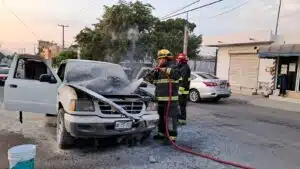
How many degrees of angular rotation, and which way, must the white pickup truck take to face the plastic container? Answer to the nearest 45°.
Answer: approximately 45° to its right

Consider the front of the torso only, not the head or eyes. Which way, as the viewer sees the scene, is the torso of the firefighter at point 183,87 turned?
to the viewer's left

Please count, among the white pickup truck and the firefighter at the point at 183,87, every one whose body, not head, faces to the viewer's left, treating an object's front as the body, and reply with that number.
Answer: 1

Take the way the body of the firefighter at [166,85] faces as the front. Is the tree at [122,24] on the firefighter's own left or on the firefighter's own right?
on the firefighter's own right

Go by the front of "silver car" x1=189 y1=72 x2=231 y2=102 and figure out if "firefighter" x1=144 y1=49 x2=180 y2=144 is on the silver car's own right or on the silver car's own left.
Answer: on the silver car's own left

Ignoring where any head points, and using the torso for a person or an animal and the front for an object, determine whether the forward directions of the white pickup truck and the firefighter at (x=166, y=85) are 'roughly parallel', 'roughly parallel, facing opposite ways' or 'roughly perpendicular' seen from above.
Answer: roughly perpendicular

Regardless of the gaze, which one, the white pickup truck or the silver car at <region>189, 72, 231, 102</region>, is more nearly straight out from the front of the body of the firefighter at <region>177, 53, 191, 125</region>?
the white pickup truck

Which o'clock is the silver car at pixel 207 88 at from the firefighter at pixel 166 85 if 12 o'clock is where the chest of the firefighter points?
The silver car is roughly at 5 o'clock from the firefighter.

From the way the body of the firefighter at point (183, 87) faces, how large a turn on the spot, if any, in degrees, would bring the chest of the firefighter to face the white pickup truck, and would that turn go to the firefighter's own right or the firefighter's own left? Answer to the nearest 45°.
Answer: approximately 45° to the firefighter's own left

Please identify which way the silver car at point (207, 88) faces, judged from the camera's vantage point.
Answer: facing away from the viewer and to the left of the viewer

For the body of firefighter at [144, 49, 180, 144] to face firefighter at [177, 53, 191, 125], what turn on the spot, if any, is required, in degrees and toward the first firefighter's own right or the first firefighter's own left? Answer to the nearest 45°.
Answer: approximately 135° to the first firefighter's own right

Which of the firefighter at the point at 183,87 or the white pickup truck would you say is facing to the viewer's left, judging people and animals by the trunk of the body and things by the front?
the firefighter
